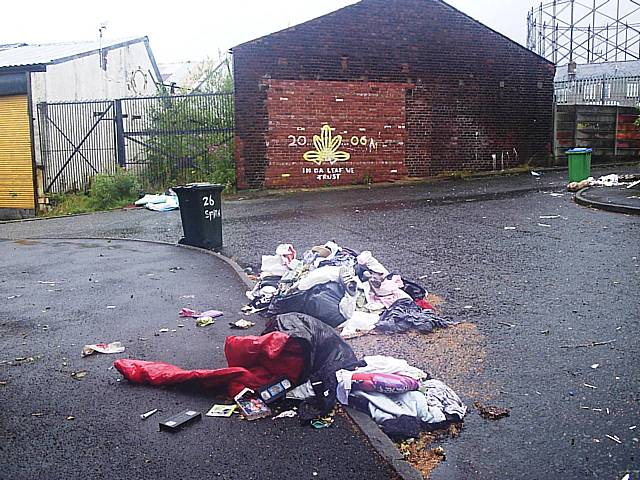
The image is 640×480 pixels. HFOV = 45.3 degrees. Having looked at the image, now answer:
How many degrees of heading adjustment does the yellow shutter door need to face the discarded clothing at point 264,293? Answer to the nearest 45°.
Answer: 0° — it already faces it

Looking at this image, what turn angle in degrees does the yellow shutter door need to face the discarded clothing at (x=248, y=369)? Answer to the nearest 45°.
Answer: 0° — it already faces it

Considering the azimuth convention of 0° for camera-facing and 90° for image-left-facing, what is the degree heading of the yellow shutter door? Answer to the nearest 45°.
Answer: approximately 0°

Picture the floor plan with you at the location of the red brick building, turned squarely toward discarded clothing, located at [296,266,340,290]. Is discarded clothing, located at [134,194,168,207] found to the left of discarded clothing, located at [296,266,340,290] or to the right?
right

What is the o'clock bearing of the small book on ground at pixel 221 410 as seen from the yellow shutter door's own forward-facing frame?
The small book on ground is roughly at 12 o'clock from the yellow shutter door.

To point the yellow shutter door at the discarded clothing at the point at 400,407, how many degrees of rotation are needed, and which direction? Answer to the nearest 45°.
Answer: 0° — it already faces it

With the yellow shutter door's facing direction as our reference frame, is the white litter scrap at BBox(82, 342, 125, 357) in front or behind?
in front

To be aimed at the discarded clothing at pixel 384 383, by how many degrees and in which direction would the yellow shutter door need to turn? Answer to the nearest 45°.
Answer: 0° — it already faces it

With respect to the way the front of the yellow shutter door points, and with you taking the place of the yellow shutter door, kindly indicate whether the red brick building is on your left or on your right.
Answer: on your left
